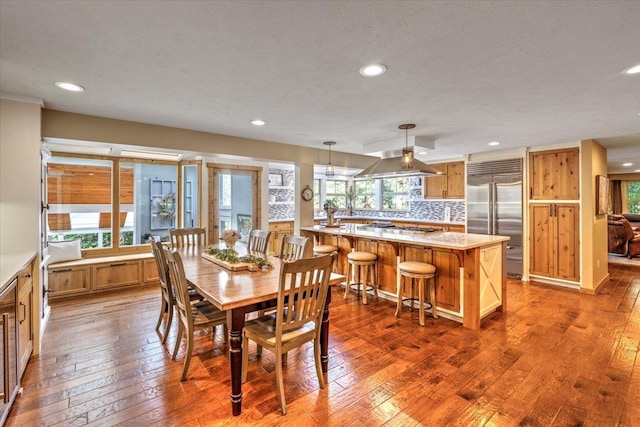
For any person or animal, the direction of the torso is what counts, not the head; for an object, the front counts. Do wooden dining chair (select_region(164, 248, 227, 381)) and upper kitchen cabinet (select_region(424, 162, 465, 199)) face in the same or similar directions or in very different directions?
very different directions

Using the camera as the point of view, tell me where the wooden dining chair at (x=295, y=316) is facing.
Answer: facing away from the viewer and to the left of the viewer

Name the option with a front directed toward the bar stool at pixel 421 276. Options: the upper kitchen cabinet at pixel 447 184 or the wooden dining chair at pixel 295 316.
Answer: the upper kitchen cabinet

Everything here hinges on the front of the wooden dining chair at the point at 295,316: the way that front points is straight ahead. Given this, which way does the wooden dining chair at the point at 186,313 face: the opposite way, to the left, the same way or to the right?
to the right

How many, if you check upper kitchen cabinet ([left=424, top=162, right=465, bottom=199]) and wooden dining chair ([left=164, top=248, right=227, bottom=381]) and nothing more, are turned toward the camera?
1

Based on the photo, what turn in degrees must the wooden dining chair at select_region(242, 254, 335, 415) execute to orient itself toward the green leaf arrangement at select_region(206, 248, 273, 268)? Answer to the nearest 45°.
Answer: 0° — it already faces it

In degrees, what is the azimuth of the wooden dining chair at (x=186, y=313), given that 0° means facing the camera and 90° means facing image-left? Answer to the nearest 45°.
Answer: approximately 225°

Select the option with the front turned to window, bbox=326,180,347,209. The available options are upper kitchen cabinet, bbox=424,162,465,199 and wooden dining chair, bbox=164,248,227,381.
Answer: the wooden dining chair

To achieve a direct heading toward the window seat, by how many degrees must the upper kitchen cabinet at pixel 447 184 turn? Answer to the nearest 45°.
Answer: approximately 45° to its right

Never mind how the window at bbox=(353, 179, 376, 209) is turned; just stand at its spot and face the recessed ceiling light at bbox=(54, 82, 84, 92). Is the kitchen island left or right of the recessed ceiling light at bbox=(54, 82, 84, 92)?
left

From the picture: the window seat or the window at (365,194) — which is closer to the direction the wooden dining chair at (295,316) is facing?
the window seat
